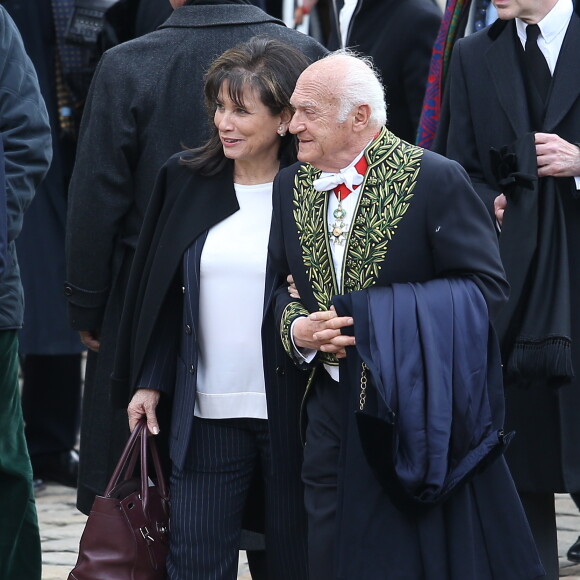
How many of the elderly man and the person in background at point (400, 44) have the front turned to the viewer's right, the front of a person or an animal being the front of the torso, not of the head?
0

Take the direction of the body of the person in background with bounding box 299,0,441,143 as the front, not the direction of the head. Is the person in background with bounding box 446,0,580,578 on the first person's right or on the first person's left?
on the first person's left

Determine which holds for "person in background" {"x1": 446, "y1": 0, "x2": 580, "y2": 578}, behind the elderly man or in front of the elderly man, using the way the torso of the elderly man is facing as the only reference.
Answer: behind

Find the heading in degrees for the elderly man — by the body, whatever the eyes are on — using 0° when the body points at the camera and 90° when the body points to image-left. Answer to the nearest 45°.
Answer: approximately 45°

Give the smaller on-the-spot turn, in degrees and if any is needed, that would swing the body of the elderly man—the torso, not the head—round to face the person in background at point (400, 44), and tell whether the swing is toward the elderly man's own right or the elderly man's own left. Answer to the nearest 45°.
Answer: approximately 135° to the elderly man's own right

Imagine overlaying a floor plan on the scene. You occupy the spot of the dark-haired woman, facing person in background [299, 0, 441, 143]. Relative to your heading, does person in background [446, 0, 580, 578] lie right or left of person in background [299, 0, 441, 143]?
right

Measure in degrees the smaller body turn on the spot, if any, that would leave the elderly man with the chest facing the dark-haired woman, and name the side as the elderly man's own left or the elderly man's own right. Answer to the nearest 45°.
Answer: approximately 90° to the elderly man's own right

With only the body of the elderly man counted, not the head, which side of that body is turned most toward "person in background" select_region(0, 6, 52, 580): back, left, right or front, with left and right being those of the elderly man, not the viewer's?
right

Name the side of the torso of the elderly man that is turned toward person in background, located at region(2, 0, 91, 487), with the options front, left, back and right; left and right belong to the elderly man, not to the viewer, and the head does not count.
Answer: right
